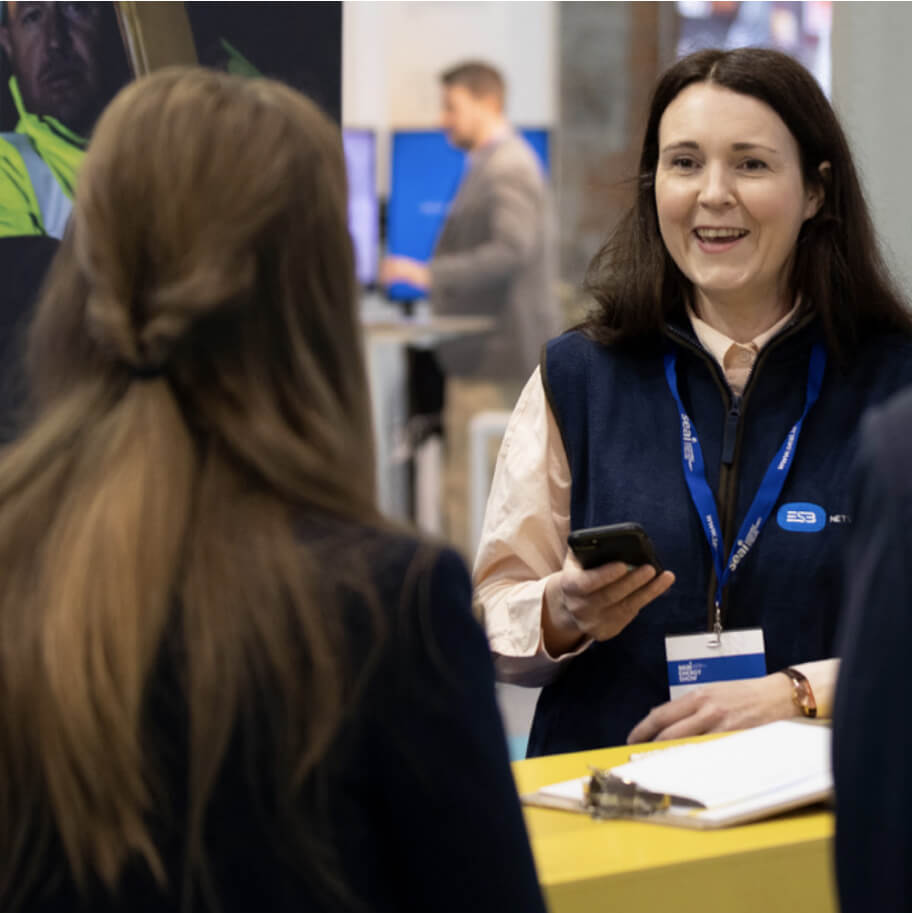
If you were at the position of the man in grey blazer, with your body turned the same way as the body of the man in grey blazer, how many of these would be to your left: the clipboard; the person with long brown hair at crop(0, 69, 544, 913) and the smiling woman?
3

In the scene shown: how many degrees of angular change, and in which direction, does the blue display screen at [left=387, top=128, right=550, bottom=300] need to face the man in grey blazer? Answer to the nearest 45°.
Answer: approximately 45° to its left

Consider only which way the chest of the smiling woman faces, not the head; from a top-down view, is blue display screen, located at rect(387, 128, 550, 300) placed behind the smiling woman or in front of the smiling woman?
behind

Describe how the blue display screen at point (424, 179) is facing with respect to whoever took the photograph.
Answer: facing the viewer

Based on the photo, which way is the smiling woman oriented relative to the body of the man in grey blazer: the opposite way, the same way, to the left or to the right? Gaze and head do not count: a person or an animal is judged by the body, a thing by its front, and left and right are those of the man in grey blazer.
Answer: to the left

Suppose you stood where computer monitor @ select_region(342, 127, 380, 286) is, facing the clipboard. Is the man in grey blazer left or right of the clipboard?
left

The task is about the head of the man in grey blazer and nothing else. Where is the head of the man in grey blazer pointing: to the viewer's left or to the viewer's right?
to the viewer's left

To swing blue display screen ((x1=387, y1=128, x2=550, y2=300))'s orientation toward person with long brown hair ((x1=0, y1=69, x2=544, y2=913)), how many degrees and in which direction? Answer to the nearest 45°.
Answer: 0° — it already faces them

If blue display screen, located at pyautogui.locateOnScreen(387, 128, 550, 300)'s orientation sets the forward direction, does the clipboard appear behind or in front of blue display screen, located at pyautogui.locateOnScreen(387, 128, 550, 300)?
in front

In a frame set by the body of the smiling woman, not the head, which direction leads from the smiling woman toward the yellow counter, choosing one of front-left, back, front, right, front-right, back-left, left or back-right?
front

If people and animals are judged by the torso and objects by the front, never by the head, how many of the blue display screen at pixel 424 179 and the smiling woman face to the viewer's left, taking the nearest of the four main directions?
0

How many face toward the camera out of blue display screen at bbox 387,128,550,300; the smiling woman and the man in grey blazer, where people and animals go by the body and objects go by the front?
2

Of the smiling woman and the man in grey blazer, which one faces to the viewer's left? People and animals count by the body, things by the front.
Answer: the man in grey blazer

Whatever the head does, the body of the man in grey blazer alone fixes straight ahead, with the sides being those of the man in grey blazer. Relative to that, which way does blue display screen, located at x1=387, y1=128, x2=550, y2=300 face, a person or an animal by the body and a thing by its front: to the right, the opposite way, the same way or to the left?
to the left

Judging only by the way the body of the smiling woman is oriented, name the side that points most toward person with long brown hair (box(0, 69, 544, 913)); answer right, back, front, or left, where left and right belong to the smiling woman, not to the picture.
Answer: front

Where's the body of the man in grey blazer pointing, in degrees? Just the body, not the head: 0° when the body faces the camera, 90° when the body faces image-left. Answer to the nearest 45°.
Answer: approximately 90°

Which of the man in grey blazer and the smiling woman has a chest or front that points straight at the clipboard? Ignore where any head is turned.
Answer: the smiling woman
